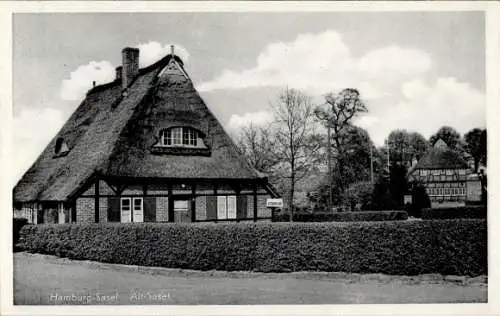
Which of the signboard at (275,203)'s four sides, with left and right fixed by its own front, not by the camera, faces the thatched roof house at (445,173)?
back

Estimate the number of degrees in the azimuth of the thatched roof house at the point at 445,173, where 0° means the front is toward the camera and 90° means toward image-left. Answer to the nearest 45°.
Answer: approximately 0°

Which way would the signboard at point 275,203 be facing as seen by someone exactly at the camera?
facing the viewer

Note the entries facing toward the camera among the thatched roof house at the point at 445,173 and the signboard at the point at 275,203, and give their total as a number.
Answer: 2

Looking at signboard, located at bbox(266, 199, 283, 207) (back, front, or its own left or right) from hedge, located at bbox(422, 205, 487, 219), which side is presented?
left

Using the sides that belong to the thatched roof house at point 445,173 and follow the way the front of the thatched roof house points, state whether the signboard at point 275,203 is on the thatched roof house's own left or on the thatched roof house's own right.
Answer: on the thatched roof house's own right

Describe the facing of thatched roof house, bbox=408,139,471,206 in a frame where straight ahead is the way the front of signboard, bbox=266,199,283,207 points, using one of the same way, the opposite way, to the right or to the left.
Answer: the same way

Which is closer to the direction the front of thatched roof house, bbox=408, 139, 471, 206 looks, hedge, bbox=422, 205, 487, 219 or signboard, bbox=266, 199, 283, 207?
the hedge
